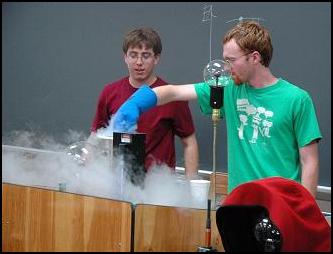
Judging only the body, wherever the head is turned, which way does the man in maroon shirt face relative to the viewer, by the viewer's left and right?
facing the viewer

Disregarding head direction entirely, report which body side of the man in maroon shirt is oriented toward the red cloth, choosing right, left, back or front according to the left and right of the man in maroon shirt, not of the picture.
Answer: front

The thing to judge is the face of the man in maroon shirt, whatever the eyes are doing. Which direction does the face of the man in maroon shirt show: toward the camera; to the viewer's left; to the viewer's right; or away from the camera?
toward the camera
